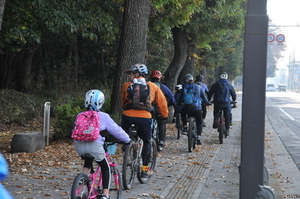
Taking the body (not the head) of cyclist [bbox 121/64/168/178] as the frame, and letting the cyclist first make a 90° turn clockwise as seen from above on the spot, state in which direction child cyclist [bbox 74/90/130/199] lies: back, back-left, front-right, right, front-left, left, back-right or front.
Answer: right

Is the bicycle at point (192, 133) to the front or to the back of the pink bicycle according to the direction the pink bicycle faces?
to the front

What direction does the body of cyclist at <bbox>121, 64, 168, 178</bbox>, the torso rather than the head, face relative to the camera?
away from the camera

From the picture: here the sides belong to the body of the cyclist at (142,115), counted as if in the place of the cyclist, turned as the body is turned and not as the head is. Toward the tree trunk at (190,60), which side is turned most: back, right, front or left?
front

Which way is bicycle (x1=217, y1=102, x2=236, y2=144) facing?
away from the camera

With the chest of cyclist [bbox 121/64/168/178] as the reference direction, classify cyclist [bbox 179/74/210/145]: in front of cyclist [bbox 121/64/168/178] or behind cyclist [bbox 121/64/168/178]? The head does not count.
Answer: in front

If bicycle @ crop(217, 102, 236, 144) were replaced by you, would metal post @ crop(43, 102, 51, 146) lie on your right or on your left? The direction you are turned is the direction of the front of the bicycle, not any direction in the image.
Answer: on your left

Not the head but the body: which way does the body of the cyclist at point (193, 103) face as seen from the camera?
away from the camera

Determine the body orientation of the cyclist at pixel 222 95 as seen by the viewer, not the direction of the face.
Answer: away from the camera

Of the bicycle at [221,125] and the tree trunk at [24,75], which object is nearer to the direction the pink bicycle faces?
the bicycle

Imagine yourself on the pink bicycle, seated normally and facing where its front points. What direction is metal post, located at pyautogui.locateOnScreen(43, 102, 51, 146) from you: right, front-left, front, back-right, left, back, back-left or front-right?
front-left

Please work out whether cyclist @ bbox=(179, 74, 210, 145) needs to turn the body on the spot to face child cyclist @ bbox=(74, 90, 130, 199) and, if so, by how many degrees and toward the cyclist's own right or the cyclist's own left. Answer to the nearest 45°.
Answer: approximately 180°

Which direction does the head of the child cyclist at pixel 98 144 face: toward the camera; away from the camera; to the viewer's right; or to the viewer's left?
away from the camera
